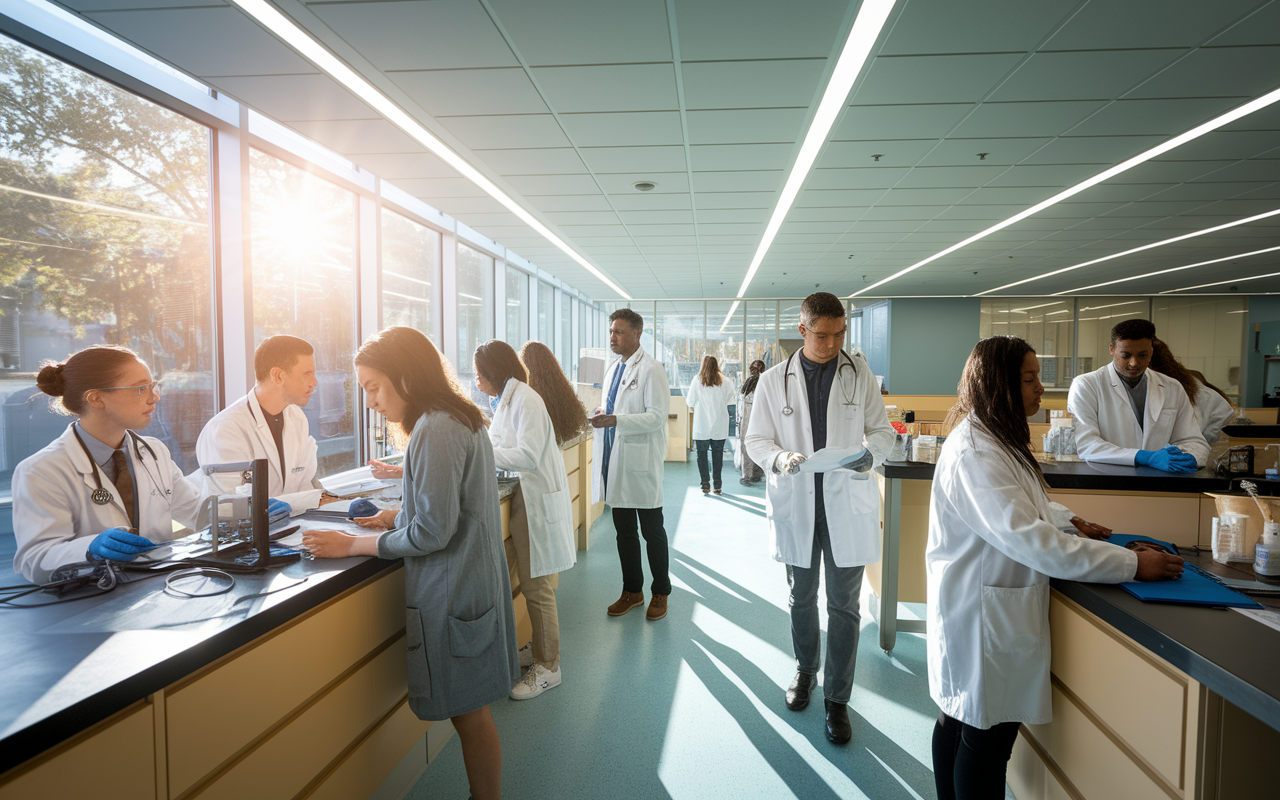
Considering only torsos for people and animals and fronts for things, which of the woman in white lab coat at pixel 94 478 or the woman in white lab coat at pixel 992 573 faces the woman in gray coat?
the woman in white lab coat at pixel 94 478

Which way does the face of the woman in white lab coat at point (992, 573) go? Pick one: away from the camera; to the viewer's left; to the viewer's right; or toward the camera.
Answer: to the viewer's right

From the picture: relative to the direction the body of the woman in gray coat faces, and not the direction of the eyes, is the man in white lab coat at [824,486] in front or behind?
behind

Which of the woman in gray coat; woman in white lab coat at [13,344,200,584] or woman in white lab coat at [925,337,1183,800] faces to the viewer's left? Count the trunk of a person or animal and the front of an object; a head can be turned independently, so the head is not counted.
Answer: the woman in gray coat

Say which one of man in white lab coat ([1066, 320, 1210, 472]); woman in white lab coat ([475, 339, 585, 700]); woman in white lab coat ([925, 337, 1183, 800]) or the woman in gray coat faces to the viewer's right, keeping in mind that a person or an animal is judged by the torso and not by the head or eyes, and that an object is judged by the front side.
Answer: woman in white lab coat ([925, 337, 1183, 800])

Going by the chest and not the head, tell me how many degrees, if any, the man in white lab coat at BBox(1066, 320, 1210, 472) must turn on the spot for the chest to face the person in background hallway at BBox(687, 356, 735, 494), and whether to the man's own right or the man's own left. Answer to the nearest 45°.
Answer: approximately 135° to the man's own right

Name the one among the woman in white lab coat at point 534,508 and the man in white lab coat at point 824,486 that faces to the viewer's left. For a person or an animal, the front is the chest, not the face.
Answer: the woman in white lab coat

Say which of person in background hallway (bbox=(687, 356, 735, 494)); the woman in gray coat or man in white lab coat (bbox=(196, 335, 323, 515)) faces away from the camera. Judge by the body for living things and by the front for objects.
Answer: the person in background hallway

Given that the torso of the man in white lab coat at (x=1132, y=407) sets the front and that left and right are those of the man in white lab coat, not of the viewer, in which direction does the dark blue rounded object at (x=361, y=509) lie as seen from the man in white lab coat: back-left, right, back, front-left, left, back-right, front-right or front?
front-right

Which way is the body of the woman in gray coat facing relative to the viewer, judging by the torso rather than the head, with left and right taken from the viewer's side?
facing to the left of the viewer

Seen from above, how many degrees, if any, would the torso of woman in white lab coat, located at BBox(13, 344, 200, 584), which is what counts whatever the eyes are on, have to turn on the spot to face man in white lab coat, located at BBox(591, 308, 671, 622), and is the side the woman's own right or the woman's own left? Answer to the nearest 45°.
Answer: approximately 45° to the woman's own left

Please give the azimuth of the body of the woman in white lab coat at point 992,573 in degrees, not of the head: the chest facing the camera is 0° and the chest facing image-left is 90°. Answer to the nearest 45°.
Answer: approximately 270°

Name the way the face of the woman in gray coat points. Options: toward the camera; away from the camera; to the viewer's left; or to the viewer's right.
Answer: to the viewer's left

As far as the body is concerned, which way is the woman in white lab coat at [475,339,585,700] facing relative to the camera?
to the viewer's left

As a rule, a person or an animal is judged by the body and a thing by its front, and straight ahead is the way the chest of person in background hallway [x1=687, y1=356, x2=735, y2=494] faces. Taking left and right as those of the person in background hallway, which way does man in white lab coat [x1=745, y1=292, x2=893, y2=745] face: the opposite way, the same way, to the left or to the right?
the opposite way
